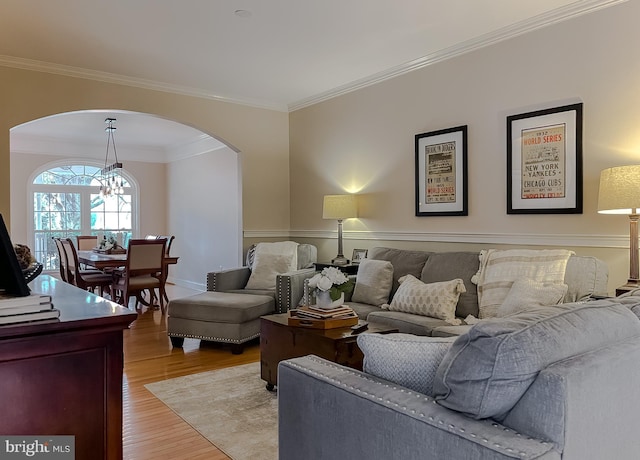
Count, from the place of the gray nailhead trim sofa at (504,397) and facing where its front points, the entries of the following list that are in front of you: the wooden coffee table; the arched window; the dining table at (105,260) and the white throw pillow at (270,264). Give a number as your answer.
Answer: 4

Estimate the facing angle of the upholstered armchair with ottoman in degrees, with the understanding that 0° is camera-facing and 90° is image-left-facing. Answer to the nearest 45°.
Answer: approximately 45°

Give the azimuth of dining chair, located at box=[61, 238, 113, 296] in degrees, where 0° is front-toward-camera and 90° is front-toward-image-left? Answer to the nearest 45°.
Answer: approximately 225°

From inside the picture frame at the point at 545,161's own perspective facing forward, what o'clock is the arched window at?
The arched window is roughly at 2 o'clock from the picture frame.

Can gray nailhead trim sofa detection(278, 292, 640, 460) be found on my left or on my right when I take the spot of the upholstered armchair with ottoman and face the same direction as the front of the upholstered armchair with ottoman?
on my left

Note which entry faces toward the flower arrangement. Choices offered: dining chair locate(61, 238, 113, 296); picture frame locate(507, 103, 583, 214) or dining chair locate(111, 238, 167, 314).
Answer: the picture frame

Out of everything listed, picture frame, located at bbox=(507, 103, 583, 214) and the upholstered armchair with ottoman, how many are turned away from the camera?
0

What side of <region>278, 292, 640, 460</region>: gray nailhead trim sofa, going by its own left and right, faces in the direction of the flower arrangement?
front

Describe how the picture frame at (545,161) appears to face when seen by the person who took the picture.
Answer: facing the viewer and to the left of the viewer

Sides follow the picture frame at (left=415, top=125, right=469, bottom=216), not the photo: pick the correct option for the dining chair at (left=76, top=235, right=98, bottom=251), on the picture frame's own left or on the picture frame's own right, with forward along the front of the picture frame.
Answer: on the picture frame's own right

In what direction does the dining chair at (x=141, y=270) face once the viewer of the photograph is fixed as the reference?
facing away from the viewer and to the left of the viewer

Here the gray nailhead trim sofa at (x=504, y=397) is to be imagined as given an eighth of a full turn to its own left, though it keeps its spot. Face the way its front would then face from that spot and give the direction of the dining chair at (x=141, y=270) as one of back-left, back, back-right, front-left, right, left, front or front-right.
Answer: front-right
